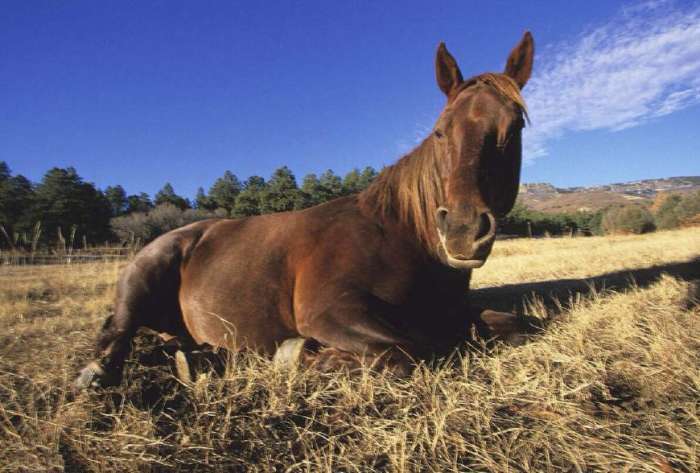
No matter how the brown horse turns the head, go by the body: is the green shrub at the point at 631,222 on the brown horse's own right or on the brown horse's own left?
on the brown horse's own left

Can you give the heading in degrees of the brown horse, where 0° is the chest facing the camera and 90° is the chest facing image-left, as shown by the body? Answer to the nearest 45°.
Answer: approximately 315°

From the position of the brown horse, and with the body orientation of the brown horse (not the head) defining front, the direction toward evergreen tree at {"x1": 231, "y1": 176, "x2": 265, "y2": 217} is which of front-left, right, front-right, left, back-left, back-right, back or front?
back-left

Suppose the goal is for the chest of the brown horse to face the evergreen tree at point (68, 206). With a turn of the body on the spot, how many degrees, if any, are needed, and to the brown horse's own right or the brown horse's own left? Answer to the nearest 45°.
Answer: approximately 180°

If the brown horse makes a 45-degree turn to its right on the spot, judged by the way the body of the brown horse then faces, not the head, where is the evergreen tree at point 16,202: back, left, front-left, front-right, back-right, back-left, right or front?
back-right

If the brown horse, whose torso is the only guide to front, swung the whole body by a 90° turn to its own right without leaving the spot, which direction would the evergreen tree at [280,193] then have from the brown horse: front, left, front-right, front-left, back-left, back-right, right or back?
back-right

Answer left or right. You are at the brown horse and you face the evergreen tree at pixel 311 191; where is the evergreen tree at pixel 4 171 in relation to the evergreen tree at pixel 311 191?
left

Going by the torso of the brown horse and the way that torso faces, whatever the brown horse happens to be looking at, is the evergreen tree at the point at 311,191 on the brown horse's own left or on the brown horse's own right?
on the brown horse's own left

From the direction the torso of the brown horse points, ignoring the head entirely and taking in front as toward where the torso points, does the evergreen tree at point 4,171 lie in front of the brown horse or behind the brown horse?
behind
